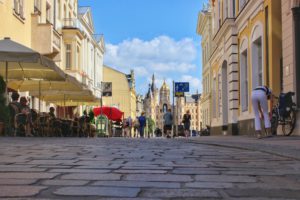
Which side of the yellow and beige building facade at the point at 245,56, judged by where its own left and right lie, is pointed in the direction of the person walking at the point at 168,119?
right

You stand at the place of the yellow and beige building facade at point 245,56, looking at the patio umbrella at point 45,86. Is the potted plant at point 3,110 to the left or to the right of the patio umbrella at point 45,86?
left

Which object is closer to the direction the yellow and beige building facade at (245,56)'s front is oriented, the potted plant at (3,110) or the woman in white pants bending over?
the potted plant

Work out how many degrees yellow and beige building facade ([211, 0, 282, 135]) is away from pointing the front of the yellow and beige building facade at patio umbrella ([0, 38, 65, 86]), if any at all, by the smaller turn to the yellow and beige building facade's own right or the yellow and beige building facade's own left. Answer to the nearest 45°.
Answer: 0° — it already faces it

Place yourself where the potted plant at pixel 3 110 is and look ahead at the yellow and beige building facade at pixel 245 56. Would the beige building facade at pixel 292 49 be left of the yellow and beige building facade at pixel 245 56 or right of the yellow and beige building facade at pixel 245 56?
right

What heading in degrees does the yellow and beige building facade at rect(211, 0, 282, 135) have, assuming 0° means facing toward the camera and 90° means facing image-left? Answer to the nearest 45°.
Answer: approximately 45°

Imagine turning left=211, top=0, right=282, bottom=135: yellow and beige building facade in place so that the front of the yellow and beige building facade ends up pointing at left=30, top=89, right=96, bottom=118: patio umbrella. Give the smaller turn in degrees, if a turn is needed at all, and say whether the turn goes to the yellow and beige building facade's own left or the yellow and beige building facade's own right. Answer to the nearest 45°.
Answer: approximately 45° to the yellow and beige building facade's own right

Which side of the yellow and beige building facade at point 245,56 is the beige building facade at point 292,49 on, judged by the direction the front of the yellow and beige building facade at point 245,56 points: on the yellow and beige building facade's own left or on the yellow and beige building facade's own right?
on the yellow and beige building facade's own left

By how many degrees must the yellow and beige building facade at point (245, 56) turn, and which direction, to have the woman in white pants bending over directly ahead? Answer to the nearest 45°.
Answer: approximately 45° to its left

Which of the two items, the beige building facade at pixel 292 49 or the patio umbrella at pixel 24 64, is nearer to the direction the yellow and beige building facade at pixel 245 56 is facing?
the patio umbrella
